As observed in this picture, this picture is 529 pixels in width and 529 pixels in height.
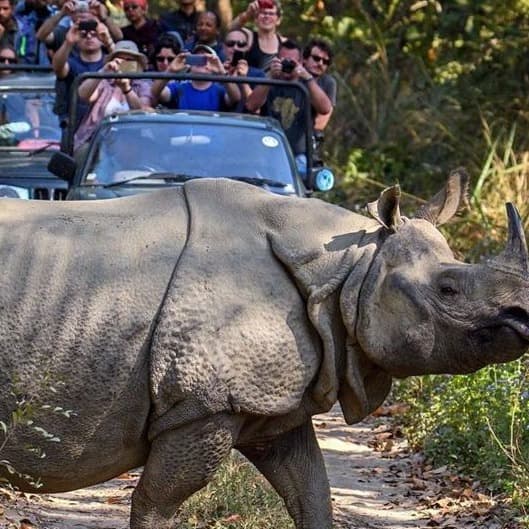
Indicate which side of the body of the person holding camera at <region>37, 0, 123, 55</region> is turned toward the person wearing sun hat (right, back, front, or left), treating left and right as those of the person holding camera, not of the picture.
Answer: front

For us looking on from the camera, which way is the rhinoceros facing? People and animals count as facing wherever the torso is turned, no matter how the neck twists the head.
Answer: facing to the right of the viewer

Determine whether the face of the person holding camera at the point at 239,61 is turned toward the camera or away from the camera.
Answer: toward the camera

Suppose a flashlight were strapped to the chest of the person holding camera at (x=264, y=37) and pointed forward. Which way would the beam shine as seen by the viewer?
toward the camera

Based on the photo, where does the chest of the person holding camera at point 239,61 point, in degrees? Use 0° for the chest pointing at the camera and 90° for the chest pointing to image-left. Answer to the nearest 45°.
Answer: approximately 0°

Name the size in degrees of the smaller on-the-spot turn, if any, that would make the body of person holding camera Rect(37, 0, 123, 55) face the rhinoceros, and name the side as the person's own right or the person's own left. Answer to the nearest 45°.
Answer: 0° — they already face it

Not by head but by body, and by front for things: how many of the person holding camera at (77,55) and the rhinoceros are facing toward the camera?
1

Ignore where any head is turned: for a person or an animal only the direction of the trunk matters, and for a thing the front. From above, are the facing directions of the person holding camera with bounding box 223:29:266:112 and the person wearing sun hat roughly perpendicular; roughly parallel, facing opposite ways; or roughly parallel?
roughly parallel

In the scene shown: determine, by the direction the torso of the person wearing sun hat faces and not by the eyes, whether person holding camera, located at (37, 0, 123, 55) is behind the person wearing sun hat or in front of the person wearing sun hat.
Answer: behind

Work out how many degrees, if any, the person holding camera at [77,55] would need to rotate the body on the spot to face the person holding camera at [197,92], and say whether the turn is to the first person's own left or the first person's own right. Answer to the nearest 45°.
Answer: approximately 45° to the first person's own left

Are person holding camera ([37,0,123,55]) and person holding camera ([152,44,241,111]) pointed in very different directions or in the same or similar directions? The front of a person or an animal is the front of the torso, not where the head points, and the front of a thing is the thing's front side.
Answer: same or similar directions

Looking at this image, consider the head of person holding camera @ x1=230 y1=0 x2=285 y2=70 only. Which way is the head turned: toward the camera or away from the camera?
toward the camera

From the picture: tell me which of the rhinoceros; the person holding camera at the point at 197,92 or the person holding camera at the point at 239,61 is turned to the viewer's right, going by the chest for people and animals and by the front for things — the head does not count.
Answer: the rhinoceros

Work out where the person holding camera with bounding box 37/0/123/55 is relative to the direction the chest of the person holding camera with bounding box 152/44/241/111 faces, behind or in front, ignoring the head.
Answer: behind

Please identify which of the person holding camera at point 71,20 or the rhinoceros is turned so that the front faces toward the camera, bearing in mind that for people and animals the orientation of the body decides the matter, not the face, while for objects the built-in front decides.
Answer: the person holding camera

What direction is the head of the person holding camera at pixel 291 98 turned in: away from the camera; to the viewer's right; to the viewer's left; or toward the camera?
toward the camera

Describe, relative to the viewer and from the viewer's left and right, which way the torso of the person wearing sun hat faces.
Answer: facing the viewer

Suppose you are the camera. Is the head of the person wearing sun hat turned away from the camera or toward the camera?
toward the camera

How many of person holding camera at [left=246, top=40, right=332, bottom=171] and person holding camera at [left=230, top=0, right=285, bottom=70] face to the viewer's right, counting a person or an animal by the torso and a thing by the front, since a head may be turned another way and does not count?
0
